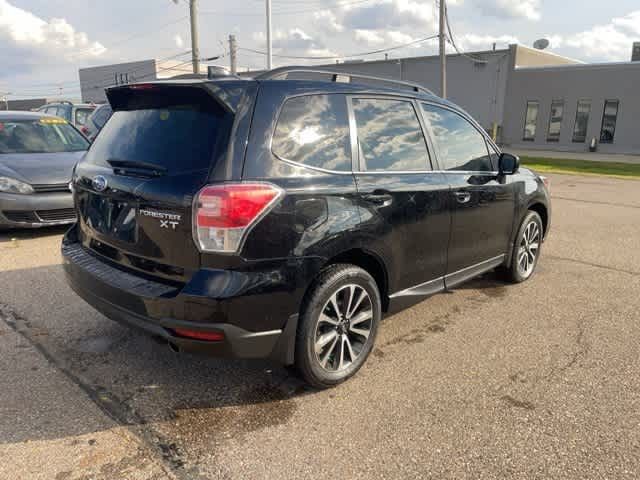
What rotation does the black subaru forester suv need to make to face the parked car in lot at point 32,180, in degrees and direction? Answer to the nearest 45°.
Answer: approximately 90° to its left

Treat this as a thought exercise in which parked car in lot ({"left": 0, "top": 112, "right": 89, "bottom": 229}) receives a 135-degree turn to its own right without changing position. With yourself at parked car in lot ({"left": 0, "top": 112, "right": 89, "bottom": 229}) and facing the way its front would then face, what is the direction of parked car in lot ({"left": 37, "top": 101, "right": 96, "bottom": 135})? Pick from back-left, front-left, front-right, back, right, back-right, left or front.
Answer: right

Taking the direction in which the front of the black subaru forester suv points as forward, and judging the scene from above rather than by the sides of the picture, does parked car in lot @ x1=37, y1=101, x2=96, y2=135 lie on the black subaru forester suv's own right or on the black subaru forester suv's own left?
on the black subaru forester suv's own left

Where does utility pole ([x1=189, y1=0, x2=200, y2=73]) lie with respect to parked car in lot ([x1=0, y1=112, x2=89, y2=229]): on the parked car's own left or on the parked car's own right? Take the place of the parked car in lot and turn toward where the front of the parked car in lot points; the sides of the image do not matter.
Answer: on the parked car's own left

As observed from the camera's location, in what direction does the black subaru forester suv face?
facing away from the viewer and to the right of the viewer

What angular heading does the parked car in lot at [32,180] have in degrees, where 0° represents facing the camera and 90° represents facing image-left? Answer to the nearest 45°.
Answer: approximately 315°
